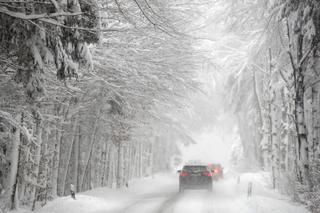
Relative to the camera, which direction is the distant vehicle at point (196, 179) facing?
away from the camera
